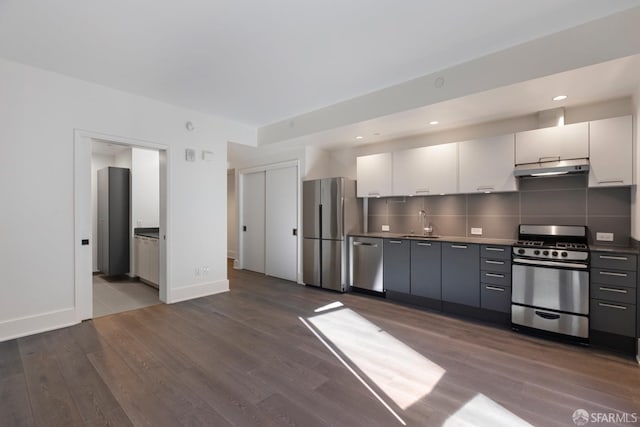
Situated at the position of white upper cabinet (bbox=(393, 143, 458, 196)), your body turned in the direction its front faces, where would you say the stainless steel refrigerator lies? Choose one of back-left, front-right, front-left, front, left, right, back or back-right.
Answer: front-right

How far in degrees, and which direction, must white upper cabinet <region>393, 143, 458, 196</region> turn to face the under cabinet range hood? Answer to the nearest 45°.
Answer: approximately 90° to its left

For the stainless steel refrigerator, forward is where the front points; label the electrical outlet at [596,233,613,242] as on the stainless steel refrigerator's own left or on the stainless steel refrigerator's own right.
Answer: on the stainless steel refrigerator's own left

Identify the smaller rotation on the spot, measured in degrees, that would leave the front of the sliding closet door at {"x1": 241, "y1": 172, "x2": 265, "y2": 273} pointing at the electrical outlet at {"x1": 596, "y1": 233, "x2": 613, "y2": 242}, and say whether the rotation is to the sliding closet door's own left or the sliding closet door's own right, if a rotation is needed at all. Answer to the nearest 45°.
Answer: approximately 90° to the sliding closet door's own left

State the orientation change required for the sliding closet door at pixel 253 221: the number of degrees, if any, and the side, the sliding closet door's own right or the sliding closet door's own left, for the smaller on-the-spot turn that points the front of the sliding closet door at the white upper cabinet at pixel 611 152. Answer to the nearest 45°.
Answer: approximately 90° to the sliding closet door's own left

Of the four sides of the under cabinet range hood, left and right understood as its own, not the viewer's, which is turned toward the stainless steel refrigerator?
right

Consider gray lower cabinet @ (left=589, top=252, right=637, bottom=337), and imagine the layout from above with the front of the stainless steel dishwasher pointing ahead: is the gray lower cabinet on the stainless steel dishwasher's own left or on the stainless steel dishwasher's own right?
on the stainless steel dishwasher's own left

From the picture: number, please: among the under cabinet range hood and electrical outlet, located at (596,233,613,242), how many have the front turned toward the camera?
2

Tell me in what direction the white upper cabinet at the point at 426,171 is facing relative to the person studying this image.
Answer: facing the viewer and to the left of the viewer

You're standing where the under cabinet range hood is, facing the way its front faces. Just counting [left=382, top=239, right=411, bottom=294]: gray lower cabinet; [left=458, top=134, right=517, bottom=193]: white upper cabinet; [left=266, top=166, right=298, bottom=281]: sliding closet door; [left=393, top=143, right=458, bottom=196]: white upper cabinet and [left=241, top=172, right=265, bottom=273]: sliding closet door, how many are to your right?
5

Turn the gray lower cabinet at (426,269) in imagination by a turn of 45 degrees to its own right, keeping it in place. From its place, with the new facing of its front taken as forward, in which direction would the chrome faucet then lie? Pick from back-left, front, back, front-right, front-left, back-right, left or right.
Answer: right

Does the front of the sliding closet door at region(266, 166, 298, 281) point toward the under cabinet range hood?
no

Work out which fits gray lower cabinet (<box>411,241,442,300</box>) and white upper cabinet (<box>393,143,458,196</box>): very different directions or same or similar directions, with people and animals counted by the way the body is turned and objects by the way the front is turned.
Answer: same or similar directions

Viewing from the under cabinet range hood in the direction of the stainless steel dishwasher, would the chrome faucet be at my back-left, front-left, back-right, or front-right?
front-right

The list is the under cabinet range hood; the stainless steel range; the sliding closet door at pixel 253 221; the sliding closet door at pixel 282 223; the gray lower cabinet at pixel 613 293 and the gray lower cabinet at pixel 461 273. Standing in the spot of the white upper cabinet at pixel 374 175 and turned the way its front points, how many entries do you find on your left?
4

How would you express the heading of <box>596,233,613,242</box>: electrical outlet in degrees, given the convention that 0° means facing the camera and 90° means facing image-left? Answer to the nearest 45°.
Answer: approximately 0°

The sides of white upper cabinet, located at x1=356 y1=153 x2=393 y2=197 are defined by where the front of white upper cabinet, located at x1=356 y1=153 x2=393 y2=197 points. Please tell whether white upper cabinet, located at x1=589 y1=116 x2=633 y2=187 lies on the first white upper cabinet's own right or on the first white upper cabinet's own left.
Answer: on the first white upper cabinet's own left

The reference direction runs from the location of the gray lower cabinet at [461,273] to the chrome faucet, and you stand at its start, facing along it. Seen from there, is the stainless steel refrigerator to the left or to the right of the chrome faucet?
left

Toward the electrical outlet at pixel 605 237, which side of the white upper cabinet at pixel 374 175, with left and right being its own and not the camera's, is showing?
left
